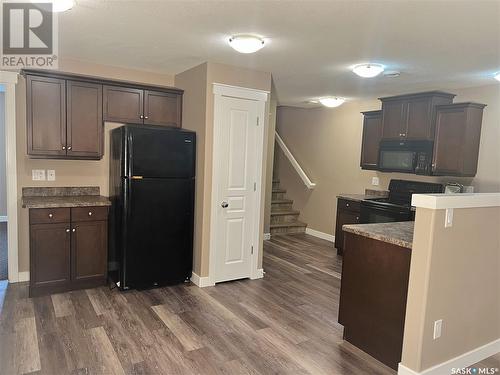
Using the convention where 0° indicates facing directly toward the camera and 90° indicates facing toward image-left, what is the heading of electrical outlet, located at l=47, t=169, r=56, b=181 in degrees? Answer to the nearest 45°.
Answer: approximately 0°

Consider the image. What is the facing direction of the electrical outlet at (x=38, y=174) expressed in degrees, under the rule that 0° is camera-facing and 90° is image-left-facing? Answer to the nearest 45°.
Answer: approximately 0°

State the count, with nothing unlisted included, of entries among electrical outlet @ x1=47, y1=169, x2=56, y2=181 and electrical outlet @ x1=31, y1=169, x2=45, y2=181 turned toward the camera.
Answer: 2

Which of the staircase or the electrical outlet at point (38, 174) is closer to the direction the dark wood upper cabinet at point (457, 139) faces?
the electrical outlet

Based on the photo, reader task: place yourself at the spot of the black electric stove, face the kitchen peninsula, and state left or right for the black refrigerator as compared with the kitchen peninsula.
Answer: right

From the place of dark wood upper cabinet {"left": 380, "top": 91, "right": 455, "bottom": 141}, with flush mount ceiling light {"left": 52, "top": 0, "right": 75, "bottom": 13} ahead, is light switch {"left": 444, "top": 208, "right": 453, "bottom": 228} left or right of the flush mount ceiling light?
left

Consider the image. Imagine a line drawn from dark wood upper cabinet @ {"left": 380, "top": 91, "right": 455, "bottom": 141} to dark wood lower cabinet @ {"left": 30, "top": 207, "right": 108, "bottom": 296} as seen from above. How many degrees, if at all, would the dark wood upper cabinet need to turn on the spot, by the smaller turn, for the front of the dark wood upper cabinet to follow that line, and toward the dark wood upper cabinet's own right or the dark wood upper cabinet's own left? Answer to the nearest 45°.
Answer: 0° — it already faces it

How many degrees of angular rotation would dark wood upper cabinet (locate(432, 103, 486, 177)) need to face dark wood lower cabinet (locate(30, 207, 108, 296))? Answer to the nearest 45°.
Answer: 0° — it already faces it

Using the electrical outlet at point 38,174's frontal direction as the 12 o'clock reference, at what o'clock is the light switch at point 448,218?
the light switch at point 448,218 is roughly at 11 o'clock from the electrical outlet at point 38,174.

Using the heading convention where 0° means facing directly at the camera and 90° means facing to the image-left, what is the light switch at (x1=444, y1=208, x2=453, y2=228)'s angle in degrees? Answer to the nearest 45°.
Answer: approximately 315°

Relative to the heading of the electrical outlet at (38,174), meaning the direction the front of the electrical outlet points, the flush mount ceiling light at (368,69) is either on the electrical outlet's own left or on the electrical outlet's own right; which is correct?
on the electrical outlet's own left
